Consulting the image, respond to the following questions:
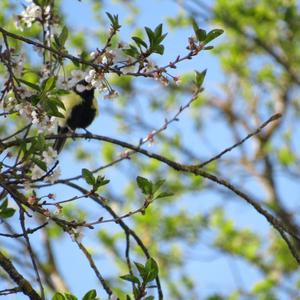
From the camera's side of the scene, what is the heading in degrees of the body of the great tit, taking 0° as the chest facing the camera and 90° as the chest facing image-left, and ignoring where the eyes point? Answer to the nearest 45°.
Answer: approximately 315°
